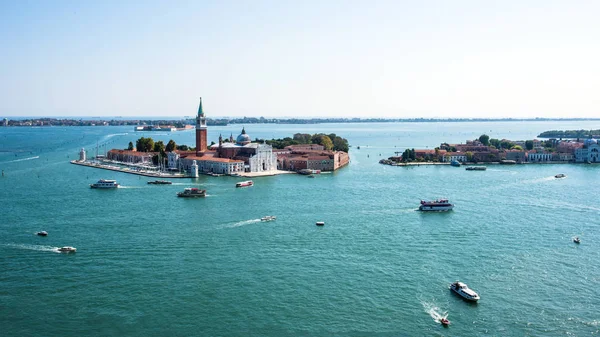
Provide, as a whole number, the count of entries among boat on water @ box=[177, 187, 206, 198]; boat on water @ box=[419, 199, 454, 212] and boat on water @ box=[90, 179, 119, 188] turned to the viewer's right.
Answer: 1

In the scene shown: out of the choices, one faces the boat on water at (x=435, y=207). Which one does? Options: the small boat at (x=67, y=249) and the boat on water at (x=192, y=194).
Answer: the small boat

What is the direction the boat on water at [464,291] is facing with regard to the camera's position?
facing the viewer and to the right of the viewer

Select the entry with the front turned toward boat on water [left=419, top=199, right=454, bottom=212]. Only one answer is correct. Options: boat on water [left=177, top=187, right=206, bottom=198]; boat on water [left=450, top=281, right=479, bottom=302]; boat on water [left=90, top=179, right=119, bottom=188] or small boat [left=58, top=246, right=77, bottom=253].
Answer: the small boat

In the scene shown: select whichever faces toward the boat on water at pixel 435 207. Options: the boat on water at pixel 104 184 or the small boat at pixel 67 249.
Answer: the small boat

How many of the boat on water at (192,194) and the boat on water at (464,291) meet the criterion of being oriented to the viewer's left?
1

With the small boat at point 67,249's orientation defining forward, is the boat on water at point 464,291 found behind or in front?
in front

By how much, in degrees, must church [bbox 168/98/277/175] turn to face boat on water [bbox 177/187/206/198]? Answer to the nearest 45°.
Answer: approximately 45° to its right

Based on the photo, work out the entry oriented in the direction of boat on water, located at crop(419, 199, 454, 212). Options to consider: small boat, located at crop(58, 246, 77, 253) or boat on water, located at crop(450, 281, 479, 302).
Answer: the small boat

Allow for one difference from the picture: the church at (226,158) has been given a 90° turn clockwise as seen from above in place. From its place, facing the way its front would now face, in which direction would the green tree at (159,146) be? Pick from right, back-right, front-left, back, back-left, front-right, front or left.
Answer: right

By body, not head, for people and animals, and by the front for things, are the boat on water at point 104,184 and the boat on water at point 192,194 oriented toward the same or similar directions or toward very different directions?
same or similar directions

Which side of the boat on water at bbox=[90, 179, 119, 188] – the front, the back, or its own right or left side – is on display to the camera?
left

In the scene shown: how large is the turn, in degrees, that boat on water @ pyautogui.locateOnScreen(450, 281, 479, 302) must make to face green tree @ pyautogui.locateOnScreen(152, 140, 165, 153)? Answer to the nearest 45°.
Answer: approximately 180°

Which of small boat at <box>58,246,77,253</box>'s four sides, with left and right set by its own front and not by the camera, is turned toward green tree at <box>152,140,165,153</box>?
left

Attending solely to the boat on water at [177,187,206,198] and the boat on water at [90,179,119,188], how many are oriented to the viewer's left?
2
